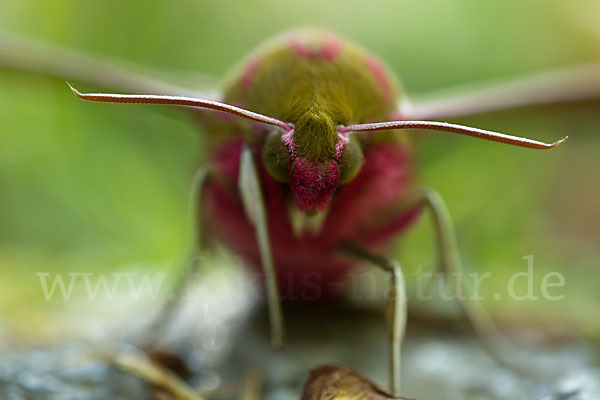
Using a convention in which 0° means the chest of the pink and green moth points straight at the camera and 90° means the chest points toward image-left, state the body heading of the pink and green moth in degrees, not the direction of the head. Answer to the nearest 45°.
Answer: approximately 0°
